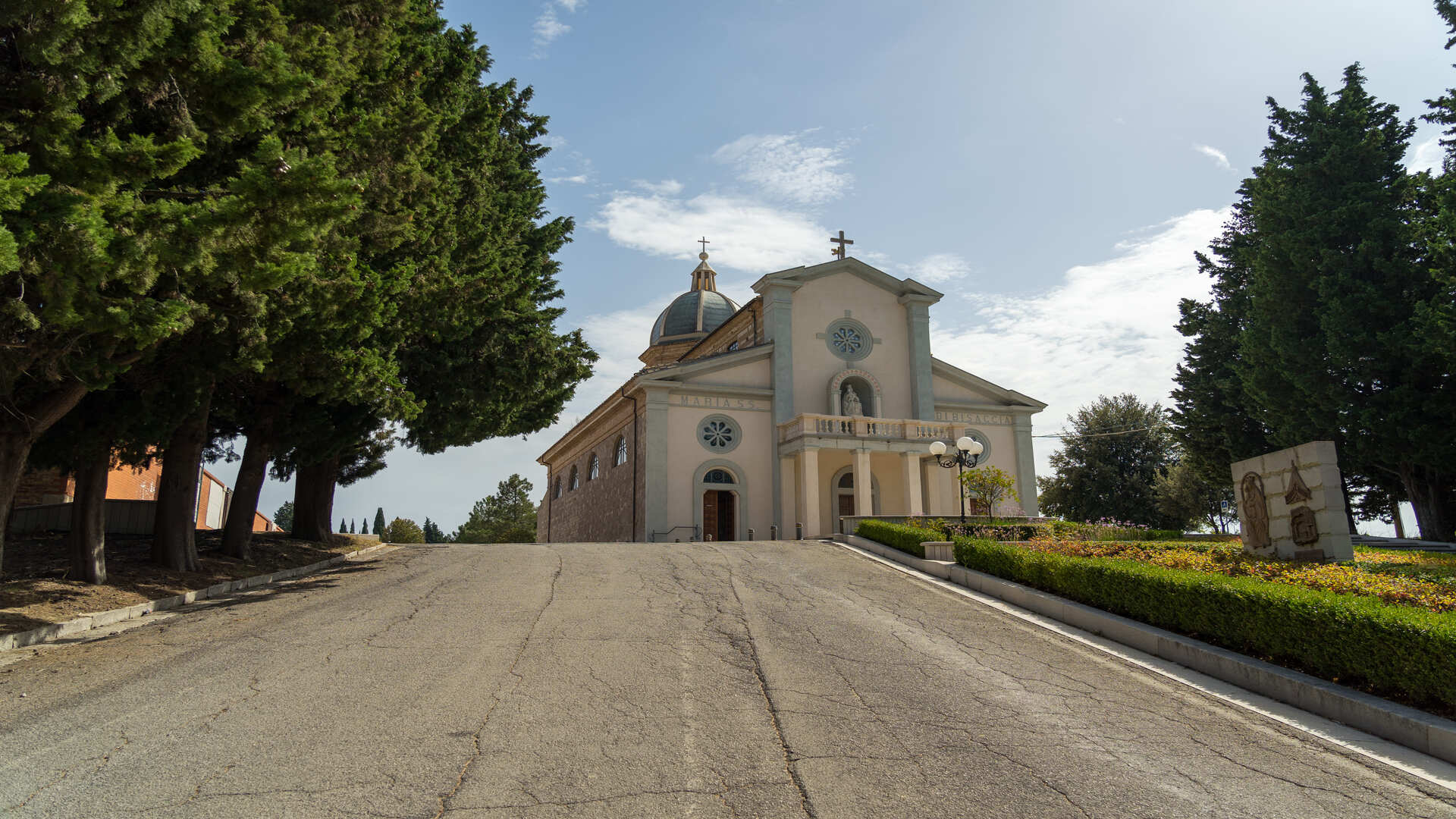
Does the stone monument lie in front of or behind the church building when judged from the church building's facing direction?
in front

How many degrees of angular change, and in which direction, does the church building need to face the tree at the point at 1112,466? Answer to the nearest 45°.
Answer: approximately 90° to its left

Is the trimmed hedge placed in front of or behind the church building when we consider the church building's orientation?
in front

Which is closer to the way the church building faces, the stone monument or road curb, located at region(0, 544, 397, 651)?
the stone monument

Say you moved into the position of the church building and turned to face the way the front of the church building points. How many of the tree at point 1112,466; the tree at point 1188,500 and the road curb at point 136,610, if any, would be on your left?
2

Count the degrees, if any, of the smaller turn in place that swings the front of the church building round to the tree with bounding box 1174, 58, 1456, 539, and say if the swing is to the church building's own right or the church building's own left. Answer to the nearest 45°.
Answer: approximately 45° to the church building's own left

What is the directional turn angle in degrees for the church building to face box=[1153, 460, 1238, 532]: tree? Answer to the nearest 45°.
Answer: approximately 90° to its left

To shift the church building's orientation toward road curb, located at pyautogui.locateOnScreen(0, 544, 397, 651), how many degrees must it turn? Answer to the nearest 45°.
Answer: approximately 90° to its right
